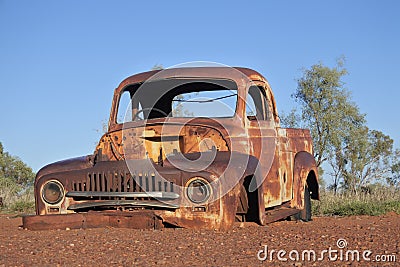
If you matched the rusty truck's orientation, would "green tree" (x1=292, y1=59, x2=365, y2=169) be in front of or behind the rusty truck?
behind

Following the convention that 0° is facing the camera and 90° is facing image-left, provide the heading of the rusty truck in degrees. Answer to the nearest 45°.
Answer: approximately 45°
